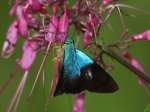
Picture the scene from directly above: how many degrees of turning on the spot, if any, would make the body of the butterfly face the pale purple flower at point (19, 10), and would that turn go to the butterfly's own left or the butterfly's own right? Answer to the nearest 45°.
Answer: approximately 45° to the butterfly's own left
